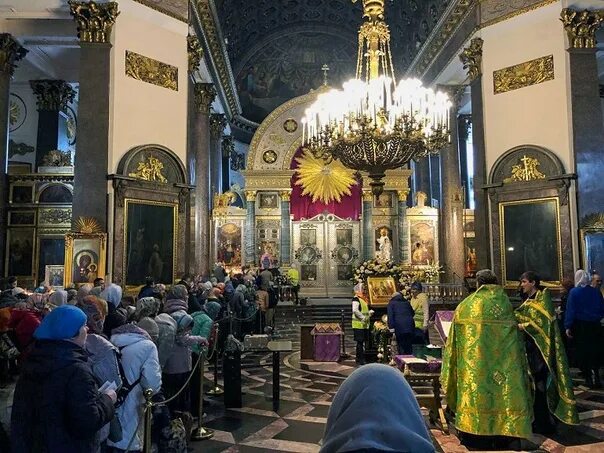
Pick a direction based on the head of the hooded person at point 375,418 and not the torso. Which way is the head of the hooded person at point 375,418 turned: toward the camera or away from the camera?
away from the camera

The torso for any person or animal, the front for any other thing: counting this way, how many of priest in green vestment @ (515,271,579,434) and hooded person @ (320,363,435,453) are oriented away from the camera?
1

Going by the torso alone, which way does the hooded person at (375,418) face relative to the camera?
away from the camera

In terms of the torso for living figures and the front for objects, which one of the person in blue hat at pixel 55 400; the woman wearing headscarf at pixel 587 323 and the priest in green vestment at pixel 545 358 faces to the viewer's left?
the priest in green vestment

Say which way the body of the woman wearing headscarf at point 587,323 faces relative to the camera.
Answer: away from the camera

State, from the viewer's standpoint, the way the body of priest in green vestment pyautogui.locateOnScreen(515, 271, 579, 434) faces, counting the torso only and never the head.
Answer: to the viewer's left

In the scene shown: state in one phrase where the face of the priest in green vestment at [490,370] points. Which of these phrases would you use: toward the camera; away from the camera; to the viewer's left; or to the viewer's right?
away from the camera

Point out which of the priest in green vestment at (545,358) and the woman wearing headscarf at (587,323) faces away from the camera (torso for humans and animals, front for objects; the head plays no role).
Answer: the woman wearing headscarf

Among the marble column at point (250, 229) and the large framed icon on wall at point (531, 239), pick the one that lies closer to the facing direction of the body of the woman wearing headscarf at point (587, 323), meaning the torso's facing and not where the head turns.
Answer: the large framed icon on wall
